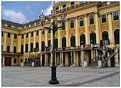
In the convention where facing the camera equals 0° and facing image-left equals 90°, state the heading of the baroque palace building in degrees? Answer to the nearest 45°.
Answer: approximately 45°
